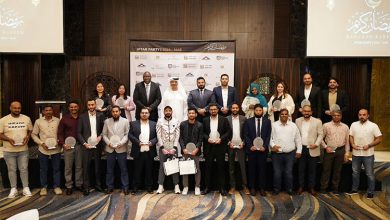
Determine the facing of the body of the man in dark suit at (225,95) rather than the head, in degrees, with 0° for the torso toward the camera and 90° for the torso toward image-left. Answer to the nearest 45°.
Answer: approximately 0°

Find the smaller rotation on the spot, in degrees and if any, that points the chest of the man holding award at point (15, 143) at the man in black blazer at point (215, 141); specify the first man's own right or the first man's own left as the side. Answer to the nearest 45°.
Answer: approximately 90° to the first man's own left

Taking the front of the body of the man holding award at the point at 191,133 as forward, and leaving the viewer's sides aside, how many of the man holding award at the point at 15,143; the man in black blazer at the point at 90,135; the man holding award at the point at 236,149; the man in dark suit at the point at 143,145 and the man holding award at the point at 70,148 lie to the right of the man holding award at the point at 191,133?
4

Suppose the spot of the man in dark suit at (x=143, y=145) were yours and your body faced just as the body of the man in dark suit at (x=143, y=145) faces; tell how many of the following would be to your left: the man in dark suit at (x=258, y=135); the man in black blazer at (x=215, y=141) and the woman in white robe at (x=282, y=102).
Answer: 3

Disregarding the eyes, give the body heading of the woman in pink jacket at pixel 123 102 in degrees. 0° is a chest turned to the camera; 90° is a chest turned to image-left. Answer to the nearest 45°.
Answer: approximately 0°

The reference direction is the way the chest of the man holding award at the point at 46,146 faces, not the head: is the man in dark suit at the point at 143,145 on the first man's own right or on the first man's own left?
on the first man's own left

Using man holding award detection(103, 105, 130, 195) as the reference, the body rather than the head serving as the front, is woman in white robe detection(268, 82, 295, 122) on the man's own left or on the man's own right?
on the man's own left
